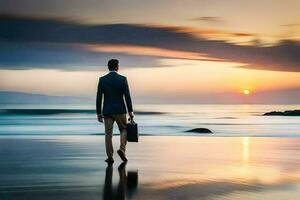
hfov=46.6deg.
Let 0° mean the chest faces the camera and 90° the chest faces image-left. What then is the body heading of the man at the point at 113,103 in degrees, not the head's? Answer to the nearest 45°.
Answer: approximately 180°
